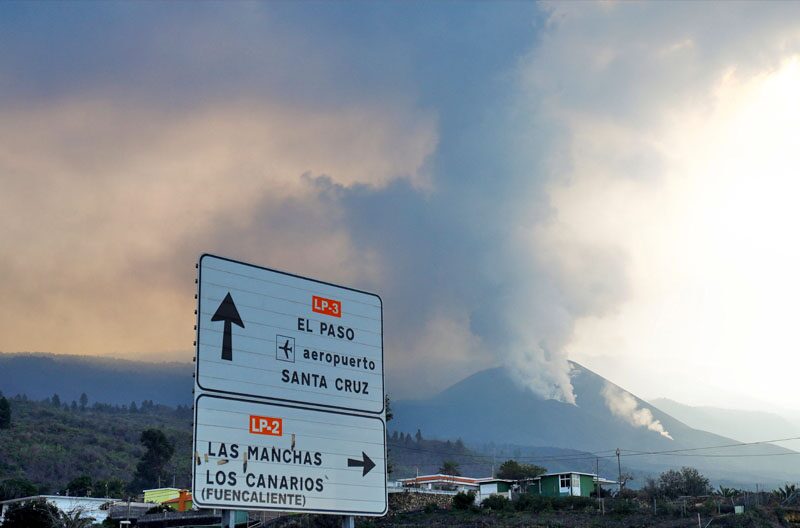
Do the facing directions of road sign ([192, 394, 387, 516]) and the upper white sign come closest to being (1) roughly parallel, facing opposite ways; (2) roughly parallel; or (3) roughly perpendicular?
roughly parallel

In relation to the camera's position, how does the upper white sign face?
facing the viewer and to the right of the viewer

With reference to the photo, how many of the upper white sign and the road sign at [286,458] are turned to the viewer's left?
0
